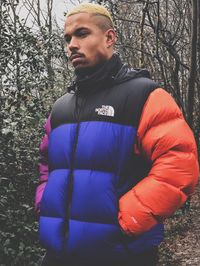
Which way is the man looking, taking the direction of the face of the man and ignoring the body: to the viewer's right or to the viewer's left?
to the viewer's left

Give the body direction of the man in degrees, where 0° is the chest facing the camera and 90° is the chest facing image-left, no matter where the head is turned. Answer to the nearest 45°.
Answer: approximately 45°
